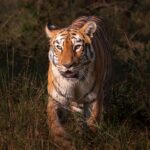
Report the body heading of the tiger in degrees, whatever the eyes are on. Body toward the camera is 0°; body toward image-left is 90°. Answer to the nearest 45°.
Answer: approximately 0°
